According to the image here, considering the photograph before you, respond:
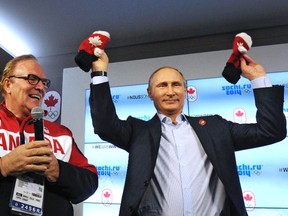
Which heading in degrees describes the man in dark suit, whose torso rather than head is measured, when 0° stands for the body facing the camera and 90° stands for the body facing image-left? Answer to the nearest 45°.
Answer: approximately 0°
